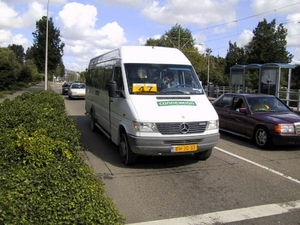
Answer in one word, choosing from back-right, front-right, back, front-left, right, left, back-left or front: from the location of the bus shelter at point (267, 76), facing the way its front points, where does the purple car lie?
front-left

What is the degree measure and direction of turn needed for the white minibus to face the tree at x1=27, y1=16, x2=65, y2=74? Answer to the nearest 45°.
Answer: approximately 135° to its left

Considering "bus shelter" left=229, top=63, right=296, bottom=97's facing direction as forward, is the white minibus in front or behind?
in front

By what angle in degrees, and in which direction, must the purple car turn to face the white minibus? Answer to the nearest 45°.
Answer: approximately 90° to its right

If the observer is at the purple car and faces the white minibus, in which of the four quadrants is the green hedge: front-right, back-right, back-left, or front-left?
front-left

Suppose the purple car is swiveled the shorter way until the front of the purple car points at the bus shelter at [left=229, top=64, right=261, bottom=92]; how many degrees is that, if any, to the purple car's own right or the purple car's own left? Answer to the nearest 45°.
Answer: approximately 135° to the purple car's own left

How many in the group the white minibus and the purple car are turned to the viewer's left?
0

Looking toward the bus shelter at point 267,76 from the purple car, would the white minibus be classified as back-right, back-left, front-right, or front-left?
back-left

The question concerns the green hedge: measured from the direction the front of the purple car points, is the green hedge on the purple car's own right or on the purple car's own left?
on the purple car's own right

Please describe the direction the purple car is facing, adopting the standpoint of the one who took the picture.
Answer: facing the viewer and to the right of the viewer

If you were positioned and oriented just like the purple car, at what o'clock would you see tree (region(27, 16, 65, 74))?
The tree is roughly at 6 o'clock from the purple car.

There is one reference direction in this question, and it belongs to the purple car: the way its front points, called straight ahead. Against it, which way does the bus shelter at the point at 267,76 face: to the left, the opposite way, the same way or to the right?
to the right

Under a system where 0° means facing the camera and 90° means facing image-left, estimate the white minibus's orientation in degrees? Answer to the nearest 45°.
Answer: approximately 315°

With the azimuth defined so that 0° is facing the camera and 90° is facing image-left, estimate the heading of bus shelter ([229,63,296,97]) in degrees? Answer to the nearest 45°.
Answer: approximately 45°
